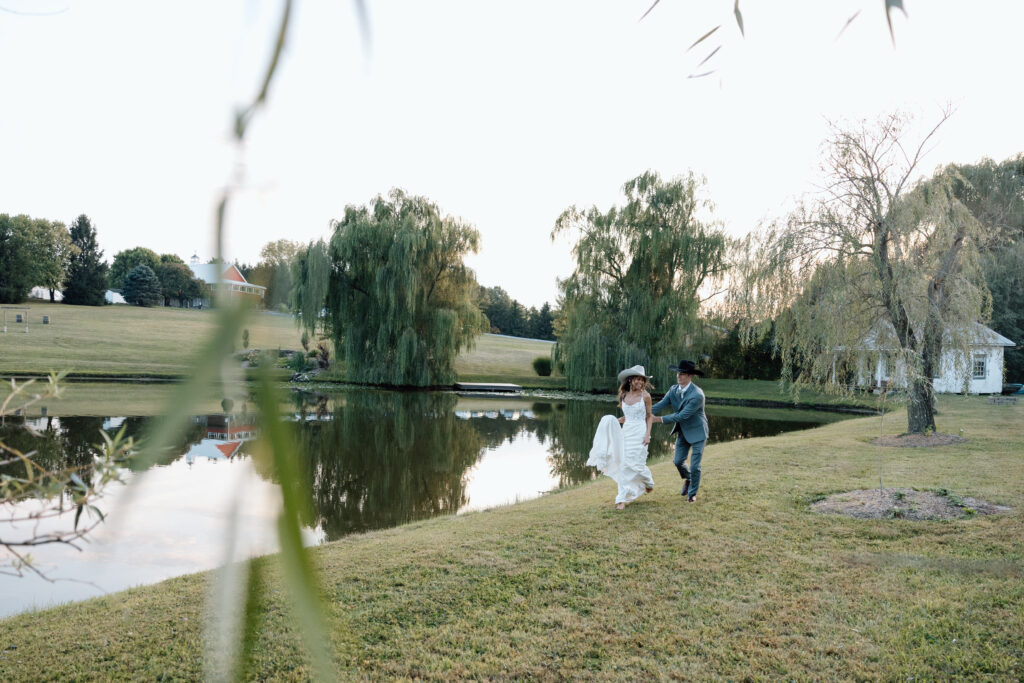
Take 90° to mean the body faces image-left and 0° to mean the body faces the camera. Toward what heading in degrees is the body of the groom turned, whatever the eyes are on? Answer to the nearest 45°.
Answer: approximately 45°

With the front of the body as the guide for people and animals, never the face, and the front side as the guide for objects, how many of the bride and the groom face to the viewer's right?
0

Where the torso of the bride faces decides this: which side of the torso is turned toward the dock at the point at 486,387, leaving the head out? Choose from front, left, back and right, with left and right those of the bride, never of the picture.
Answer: back

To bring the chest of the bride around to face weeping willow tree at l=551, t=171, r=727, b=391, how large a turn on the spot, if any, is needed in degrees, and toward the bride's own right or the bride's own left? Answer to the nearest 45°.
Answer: approximately 180°

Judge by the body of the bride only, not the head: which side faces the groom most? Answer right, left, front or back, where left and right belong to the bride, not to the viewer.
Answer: left

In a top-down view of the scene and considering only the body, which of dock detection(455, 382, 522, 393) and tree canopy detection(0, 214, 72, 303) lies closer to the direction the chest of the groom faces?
the tree canopy

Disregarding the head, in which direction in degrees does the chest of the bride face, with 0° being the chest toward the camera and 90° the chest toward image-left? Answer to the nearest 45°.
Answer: approximately 0°

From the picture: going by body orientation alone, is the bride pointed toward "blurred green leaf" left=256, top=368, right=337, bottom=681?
yes
